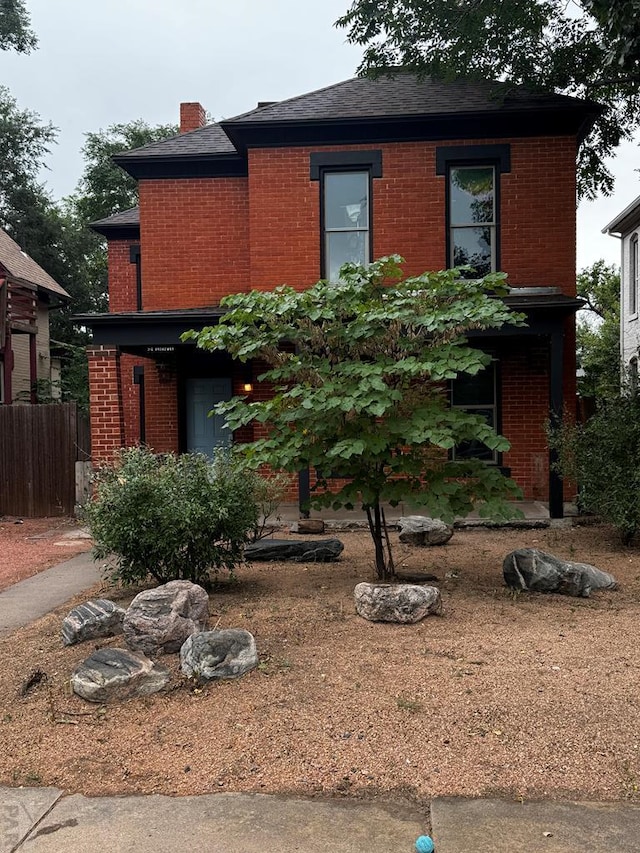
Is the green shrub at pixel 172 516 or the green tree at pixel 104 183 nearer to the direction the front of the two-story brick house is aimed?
the green shrub

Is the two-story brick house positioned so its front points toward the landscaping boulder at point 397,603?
yes

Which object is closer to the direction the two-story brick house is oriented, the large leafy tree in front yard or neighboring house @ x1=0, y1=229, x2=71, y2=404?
the large leafy tree in front yard

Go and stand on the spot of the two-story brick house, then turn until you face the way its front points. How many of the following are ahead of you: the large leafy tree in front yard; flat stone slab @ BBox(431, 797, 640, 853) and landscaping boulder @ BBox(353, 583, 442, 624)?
3

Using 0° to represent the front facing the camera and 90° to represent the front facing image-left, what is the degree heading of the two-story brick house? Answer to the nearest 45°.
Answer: approximately 0°

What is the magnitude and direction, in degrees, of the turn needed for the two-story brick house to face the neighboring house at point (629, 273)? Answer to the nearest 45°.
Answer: approximately 135° to its left
